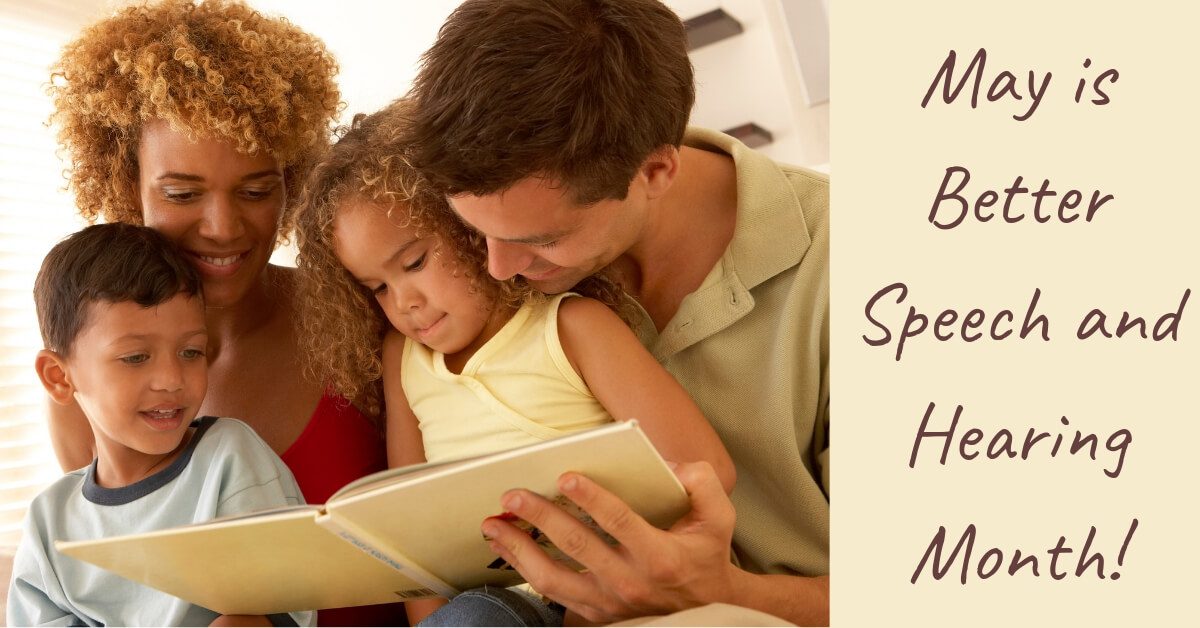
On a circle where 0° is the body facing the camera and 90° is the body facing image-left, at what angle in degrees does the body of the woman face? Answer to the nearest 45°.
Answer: approximately 0°

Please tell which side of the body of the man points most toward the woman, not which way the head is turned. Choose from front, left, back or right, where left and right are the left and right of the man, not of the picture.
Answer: right

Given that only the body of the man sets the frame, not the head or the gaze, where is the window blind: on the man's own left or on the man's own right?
on the man's own right

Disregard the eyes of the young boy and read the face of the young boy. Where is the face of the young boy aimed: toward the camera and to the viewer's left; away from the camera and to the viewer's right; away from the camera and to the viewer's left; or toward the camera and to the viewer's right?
toward the camera and to the viewer's right

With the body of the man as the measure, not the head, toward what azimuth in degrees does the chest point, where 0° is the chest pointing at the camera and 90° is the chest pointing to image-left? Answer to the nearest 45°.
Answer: approximately 45°
